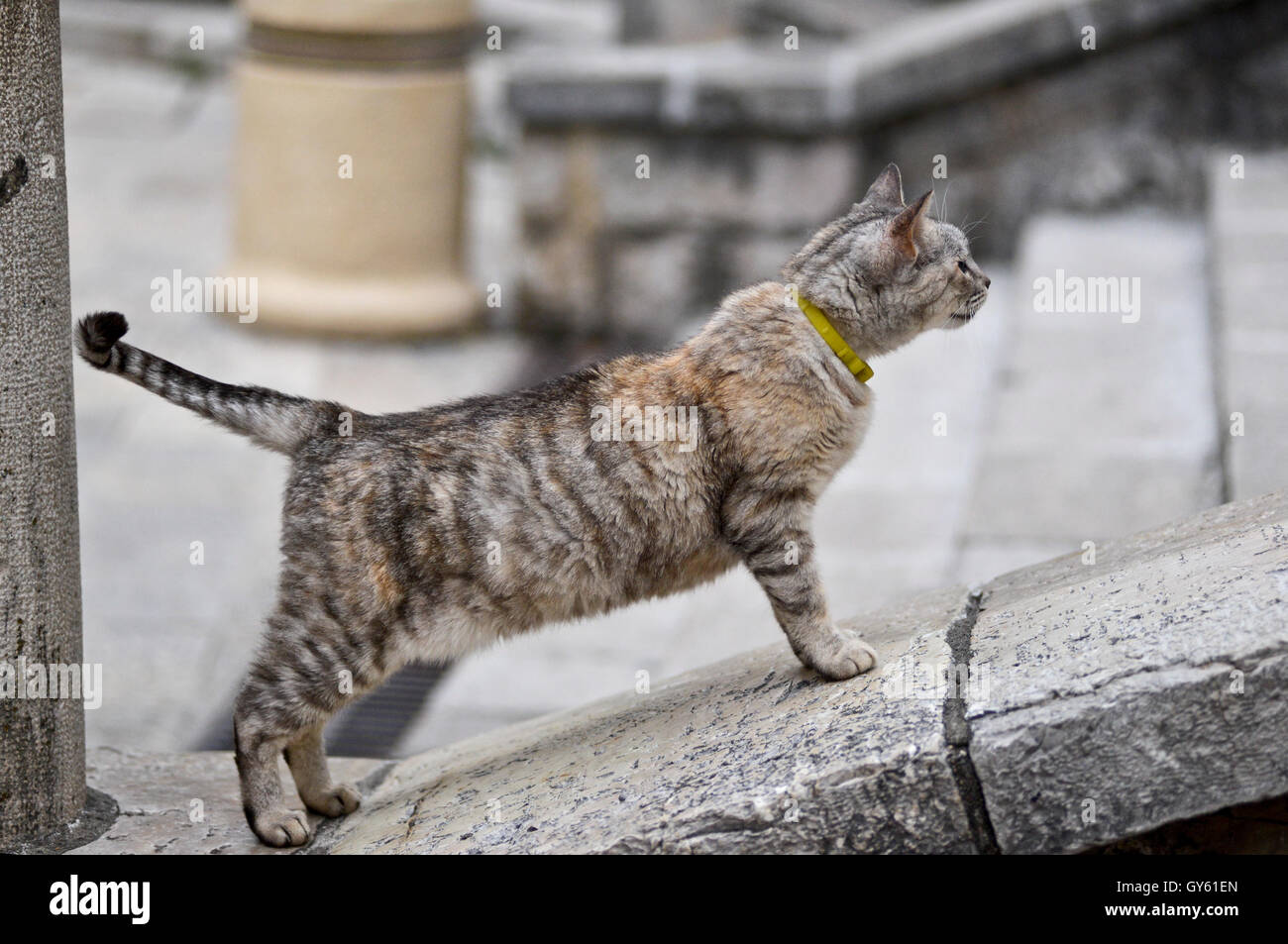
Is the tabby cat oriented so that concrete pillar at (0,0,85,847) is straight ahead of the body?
no

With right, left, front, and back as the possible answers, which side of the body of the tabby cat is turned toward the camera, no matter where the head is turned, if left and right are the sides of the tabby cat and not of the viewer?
right

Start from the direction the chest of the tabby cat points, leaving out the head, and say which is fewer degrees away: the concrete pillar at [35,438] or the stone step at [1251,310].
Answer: the stone step

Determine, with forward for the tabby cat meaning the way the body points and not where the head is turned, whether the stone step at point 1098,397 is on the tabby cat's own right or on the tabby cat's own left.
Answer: on the tabby cat's own left

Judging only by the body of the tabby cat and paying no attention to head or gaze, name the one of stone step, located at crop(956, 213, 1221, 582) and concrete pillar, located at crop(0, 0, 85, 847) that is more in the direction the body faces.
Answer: the stone step

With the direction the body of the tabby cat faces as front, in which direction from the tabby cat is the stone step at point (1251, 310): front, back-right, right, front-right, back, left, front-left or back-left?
front-left

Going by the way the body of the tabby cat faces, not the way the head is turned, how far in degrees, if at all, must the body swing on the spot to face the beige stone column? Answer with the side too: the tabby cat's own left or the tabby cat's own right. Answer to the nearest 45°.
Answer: approximately 90° to the tabby cat's own left

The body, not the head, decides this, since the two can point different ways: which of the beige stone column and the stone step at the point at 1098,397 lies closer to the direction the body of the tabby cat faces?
the stone step
